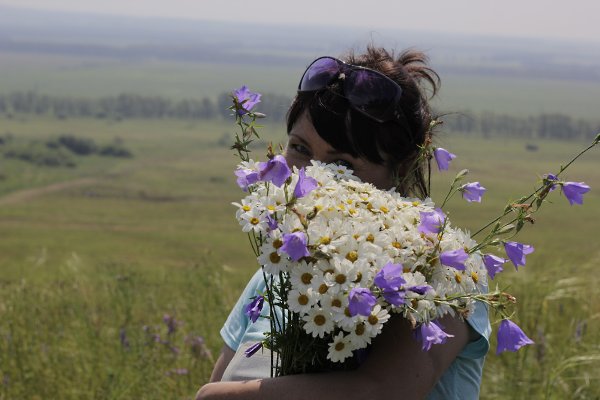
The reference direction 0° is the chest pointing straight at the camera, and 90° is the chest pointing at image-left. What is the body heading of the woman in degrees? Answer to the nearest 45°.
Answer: approximately 45°
